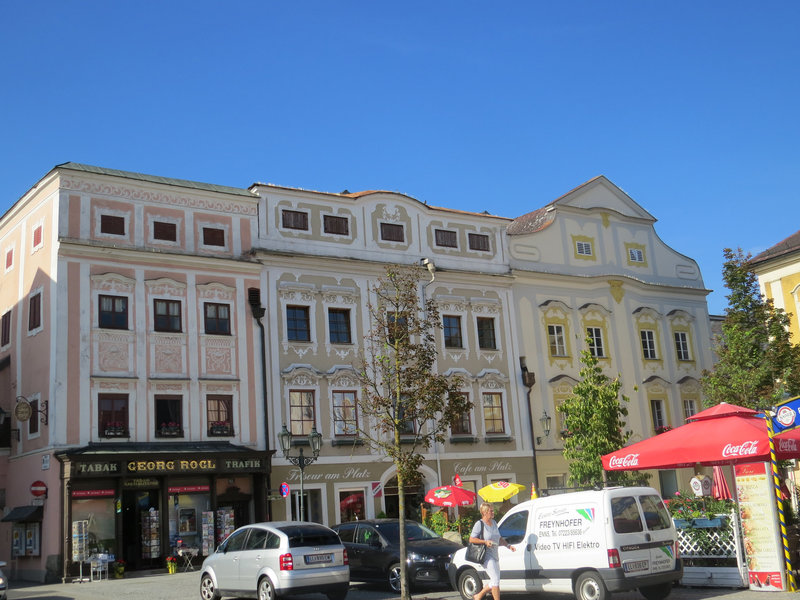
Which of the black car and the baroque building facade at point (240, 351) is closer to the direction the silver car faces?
the baroque building facade

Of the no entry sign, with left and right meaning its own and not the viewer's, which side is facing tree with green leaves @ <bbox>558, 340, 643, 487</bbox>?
left

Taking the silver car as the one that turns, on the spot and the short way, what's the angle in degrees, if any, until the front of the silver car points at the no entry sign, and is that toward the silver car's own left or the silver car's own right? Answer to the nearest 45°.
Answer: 0° — it already faces it

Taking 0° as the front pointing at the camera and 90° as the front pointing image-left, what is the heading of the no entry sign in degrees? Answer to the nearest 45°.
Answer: approximately 0°

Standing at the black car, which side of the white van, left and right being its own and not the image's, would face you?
front

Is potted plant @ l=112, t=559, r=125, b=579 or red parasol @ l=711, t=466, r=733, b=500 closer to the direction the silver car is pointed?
the potted plant

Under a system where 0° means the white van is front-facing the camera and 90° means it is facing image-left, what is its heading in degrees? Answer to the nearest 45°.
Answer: approximately 135°

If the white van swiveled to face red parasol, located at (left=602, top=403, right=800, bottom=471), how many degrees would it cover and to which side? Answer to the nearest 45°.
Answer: approximately 90° to its right

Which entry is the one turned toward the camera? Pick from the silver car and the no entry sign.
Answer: the no entry sign

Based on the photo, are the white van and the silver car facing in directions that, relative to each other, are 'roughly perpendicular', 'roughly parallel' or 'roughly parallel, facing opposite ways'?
roughly parallel

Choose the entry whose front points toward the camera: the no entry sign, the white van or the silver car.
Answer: the no entry sign

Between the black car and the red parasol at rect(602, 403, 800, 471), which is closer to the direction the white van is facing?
the black car

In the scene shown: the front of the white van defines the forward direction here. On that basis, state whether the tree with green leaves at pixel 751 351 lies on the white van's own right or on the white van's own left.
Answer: on the white van's own right
